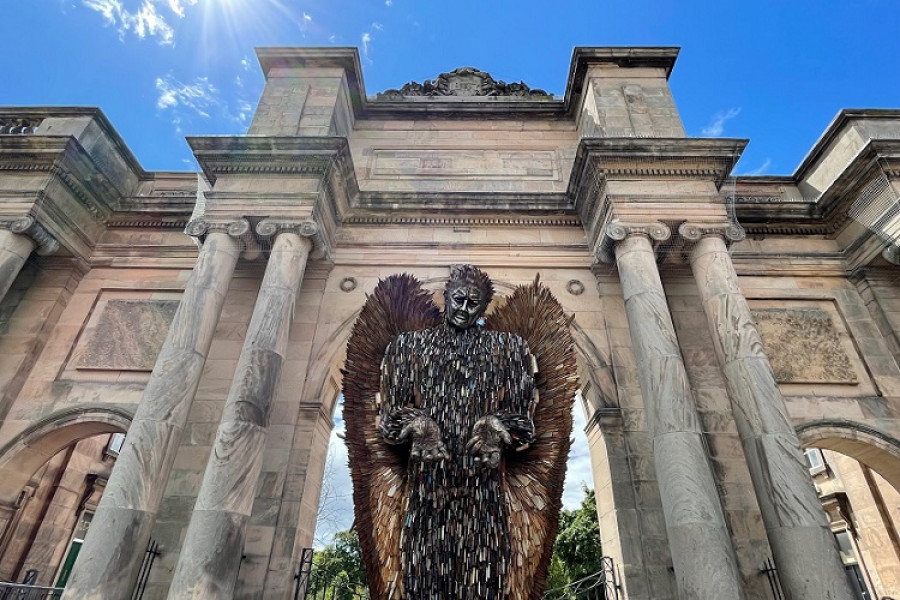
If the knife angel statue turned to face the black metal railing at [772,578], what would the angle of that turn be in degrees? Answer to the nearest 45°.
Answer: approximately 135° to its left

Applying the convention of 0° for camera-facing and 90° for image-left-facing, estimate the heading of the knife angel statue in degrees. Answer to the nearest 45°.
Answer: approximately 0°

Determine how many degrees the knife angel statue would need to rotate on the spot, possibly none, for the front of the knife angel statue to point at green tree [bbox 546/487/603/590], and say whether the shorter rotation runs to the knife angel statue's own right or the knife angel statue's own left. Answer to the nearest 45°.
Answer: approximately 180°

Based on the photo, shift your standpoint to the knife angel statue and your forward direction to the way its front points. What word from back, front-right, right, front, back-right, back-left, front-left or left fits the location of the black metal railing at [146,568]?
back-right

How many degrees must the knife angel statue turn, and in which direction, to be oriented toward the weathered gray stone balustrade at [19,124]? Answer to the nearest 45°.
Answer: approximately 90° to its right
